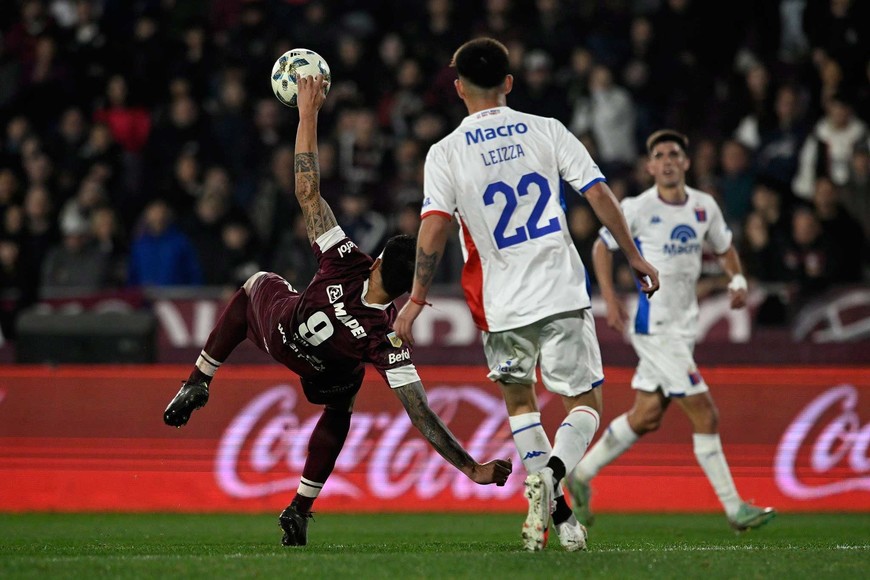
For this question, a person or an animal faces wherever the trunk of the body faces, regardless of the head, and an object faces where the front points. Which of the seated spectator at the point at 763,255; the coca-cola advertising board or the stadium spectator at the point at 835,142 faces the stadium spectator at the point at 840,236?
the stadium spectator at the point at 835,142

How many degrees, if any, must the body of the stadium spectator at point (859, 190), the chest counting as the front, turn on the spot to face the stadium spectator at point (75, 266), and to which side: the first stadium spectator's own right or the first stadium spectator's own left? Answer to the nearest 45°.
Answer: approximately 90° to the first stadium spectator's own right

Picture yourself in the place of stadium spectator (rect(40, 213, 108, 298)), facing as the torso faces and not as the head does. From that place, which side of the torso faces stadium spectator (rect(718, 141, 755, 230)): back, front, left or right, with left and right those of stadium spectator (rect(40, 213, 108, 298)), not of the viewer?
left

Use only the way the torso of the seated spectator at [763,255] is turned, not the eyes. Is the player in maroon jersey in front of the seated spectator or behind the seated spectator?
in front

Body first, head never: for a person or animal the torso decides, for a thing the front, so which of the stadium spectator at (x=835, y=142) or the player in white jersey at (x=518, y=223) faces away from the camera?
the player in white jersey

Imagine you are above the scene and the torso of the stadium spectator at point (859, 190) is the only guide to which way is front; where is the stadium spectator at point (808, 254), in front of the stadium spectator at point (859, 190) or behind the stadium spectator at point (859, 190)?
in front

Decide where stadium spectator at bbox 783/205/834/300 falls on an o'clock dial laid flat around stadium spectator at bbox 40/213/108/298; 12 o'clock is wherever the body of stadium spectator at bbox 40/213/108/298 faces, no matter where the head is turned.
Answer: stadium spectator at bbox 783/205/834/300 is roughly at 10 o'clock from stadium spectator at bbox 40/213/108/298.

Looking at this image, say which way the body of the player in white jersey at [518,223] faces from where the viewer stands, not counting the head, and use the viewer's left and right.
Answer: facing away from the viewer

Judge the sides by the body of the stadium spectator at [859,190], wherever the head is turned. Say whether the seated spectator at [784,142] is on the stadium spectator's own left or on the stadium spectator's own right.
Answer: on the stadium spectator's own right

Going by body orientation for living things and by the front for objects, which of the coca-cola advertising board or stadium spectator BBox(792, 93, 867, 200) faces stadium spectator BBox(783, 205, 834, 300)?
stadium spectator BBox(792, 93, 867, 200)
